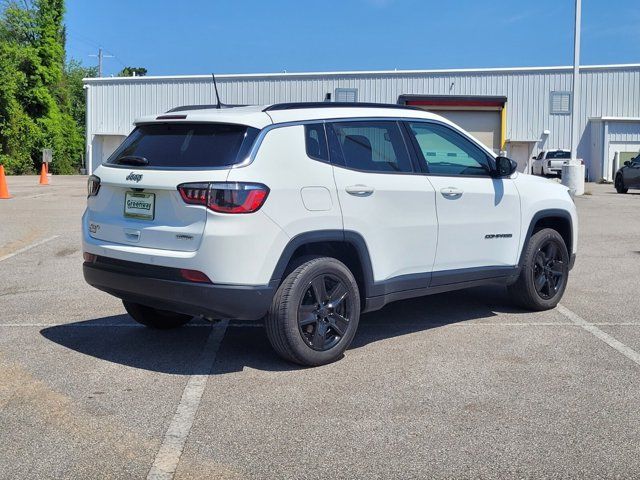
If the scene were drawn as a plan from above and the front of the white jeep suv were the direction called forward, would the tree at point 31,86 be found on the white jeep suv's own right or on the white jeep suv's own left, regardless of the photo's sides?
on the white jeep suv's own left

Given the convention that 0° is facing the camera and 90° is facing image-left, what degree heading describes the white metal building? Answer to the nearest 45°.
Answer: approximately 0°

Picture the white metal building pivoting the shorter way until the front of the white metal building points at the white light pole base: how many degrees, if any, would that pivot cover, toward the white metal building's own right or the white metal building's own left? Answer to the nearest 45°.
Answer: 0° — it already faces it

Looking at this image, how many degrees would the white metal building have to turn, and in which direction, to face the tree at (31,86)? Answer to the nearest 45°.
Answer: approximately 90° to its right

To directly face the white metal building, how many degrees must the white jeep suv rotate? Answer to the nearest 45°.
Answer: approximately 45° to its left

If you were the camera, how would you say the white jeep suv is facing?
facing away from the viewer and to the right of the viewer

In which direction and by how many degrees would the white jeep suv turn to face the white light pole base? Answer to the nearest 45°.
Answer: approximately 45° to its left

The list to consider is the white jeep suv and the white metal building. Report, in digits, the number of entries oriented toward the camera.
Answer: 1

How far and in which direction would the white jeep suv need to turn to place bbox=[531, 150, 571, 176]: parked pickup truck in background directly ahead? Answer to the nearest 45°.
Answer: approximately 45° to its left
